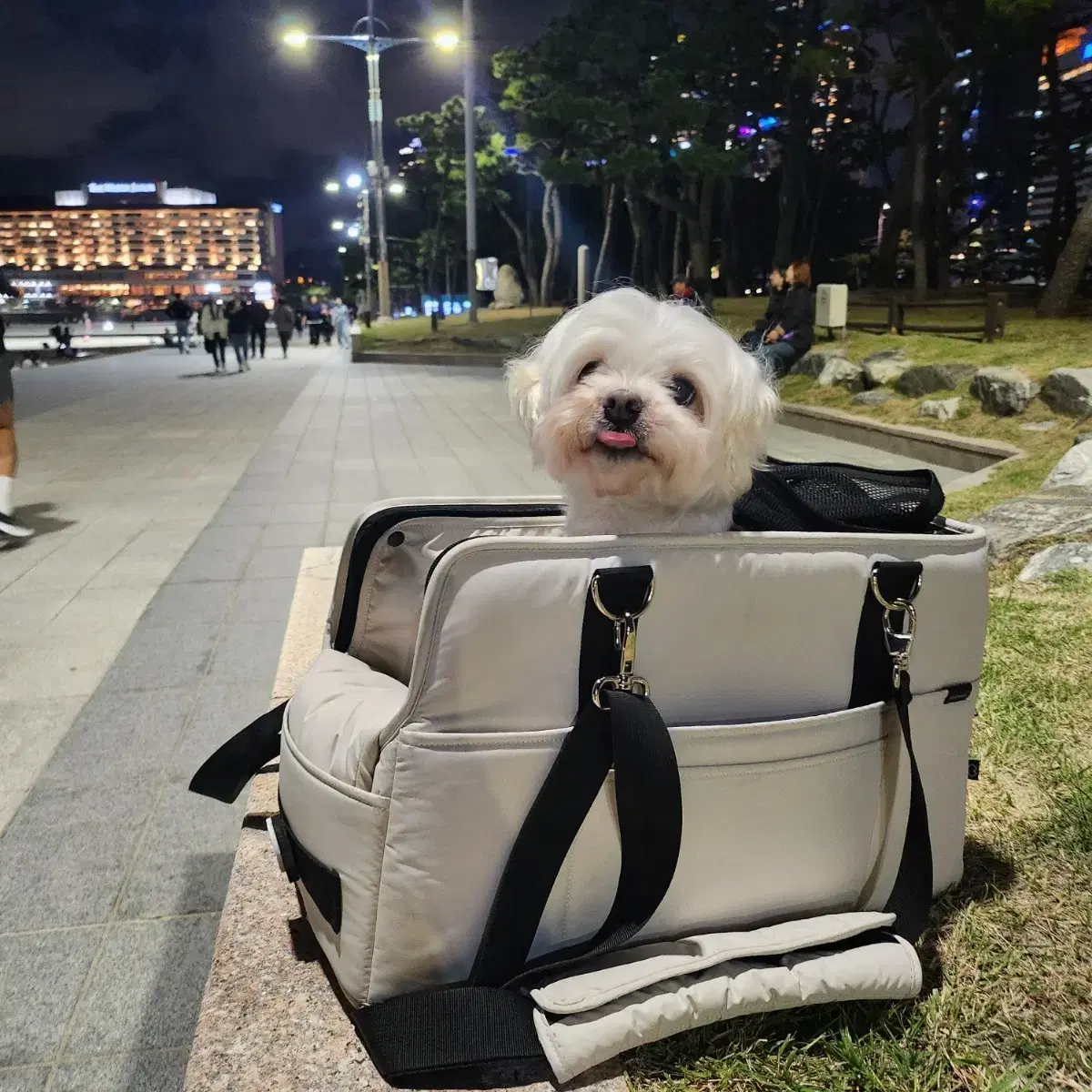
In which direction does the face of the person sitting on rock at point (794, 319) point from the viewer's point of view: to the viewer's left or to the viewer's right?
to the viewer's left

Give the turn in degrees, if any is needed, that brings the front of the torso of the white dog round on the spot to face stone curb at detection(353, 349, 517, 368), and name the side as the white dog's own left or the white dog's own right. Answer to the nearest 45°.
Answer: approximately 180°

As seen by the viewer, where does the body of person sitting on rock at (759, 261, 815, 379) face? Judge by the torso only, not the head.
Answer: to the viewer's left

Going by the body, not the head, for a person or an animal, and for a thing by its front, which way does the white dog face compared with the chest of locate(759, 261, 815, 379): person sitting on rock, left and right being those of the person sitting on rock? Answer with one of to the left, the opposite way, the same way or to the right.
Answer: to the left
